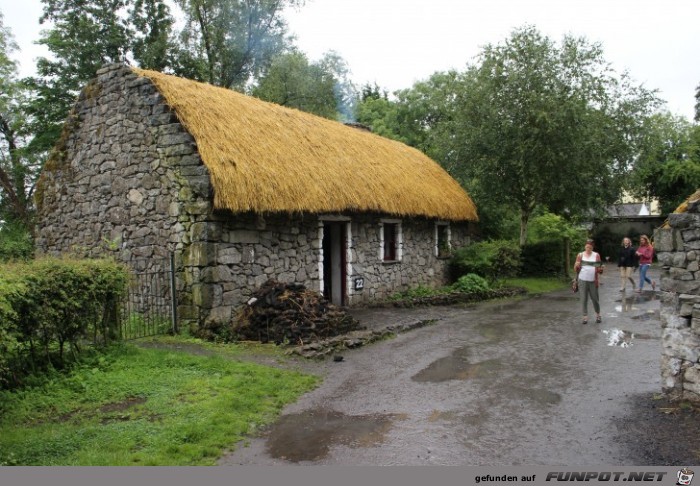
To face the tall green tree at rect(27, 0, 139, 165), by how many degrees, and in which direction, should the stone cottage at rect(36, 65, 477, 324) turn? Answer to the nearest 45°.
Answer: approximately 180°

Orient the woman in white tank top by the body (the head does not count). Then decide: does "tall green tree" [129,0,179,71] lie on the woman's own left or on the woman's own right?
on the woman's own right

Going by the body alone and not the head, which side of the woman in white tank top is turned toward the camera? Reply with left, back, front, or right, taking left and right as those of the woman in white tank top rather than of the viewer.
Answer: front

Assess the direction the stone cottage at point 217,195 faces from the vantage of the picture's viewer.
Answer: facing the viewer and to the right of the viewer

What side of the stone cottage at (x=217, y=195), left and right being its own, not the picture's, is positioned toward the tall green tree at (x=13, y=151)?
back

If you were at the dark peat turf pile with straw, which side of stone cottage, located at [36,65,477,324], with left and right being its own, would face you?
front

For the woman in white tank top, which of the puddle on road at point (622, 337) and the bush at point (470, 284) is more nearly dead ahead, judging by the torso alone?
the puddle on road

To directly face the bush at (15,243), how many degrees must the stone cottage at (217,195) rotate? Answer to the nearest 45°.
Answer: approximately 180°

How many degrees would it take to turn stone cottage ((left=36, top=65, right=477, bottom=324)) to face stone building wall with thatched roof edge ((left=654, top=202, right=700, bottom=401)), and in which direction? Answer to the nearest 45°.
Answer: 0° — it already faces it

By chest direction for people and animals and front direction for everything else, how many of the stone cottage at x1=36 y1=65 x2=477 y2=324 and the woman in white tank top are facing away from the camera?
0

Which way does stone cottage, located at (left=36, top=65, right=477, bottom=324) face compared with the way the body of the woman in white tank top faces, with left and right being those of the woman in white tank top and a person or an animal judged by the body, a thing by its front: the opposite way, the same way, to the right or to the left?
to the left

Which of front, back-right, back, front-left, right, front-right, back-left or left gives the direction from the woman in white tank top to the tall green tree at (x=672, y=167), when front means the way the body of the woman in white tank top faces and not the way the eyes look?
back

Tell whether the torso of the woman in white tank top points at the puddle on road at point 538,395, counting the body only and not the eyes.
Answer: yes

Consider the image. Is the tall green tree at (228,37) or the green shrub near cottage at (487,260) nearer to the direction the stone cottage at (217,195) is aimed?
the green shrub near cottage
